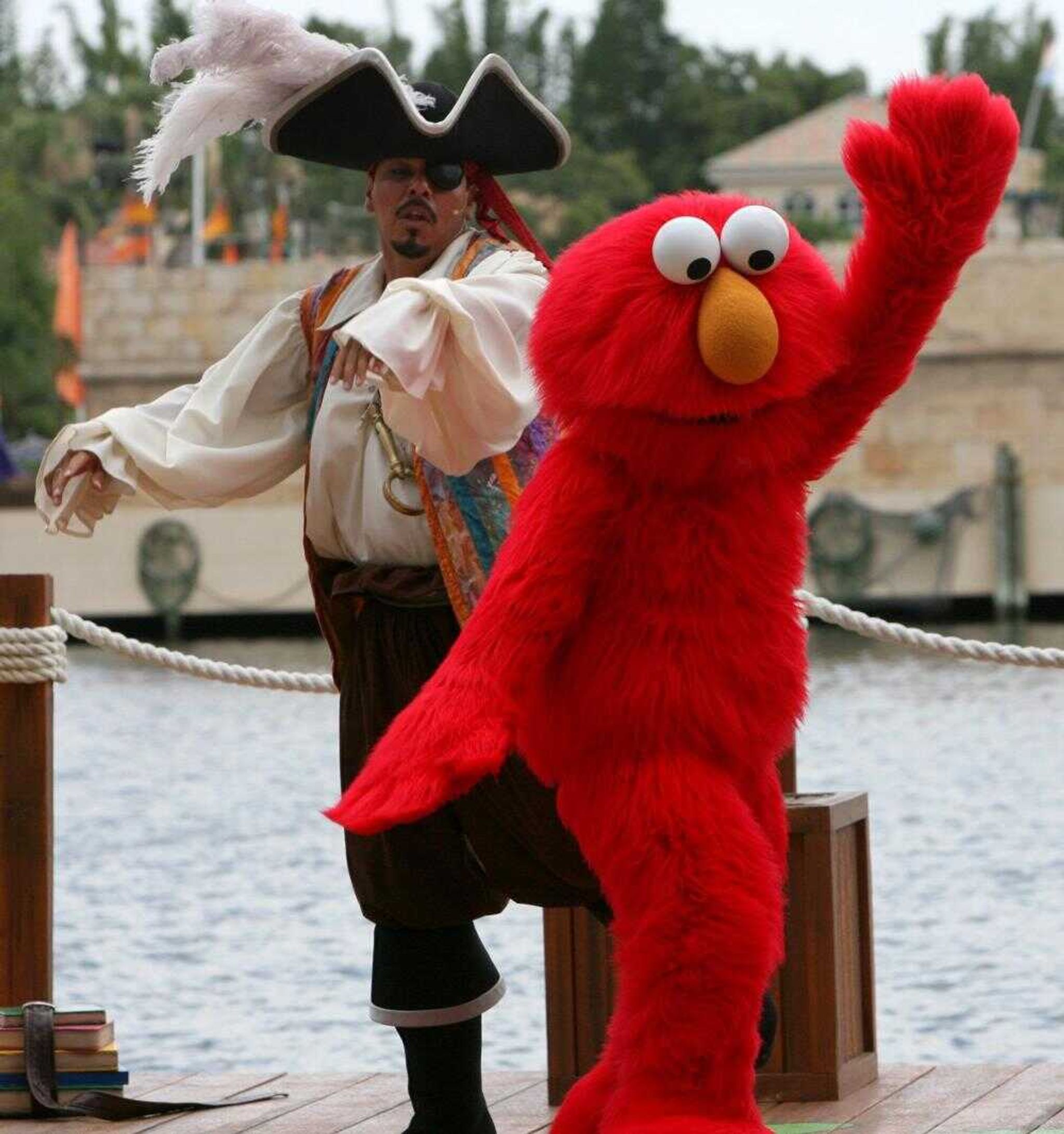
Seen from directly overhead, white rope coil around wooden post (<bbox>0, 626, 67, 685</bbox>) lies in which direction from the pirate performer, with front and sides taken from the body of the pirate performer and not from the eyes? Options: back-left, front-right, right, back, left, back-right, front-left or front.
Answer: right

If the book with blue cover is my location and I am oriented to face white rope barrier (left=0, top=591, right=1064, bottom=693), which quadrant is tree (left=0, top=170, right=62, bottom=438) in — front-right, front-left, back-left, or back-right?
front-left

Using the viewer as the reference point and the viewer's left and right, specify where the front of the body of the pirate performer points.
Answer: facing the viewer and to the left of the viewer

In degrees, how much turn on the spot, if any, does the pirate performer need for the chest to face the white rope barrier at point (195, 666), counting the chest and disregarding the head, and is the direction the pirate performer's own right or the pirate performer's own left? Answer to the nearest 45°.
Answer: approximately 135° to the pirate performer's own right

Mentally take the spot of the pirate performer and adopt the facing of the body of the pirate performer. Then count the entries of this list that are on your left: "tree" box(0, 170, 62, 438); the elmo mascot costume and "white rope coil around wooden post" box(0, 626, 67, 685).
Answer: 1

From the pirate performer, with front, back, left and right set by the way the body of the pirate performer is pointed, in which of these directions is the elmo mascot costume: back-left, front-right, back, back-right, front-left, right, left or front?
left

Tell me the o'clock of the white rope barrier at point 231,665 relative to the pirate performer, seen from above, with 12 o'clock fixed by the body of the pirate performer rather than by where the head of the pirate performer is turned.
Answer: The white rope barrier is roughly at 4 o'clock from the pirate performer.

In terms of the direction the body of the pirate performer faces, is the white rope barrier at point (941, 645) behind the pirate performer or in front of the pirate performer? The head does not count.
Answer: behind

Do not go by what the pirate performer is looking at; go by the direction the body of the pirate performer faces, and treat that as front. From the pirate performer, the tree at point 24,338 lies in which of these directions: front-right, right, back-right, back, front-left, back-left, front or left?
back-right

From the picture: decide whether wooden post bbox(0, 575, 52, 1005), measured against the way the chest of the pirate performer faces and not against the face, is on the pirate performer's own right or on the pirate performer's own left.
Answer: on the pirate performer's own right
